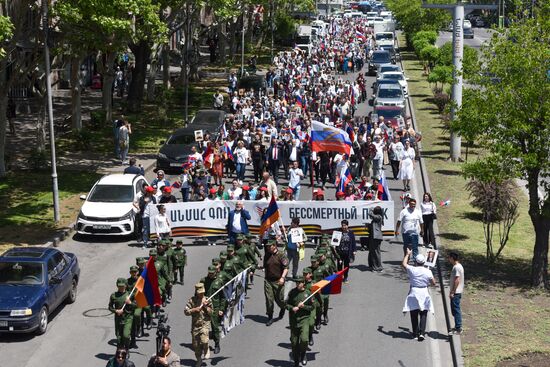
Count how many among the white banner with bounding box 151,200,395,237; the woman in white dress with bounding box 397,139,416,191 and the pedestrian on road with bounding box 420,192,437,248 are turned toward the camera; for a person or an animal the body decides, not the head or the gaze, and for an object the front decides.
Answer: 3

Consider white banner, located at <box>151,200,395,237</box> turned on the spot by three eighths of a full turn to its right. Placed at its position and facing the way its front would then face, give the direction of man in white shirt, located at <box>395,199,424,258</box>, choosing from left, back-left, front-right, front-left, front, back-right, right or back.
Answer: back

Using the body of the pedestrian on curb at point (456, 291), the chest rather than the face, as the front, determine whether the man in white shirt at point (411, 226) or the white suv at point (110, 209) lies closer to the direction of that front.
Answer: the white suv

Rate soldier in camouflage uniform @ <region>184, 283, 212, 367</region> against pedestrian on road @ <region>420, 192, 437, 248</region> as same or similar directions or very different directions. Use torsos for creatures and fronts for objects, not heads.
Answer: same or similar directions

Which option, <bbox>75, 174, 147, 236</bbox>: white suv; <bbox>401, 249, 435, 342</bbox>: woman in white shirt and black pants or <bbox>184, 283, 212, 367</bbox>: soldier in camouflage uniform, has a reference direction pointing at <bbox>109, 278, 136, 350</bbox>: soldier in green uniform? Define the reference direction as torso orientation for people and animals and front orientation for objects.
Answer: the white suv

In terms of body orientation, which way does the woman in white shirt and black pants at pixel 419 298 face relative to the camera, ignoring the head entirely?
away from the camera

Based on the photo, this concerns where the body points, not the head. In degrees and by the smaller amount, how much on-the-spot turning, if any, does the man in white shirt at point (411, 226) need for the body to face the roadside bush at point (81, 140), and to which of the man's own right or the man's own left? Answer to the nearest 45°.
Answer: approximately 135° to the man's own right

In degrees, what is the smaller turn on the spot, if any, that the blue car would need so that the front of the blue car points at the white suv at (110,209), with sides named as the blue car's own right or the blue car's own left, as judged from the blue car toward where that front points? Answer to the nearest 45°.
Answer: approximately 135° to the blue car's own right

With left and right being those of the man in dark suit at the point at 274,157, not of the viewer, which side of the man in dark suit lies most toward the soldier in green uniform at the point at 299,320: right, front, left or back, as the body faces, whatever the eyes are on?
front

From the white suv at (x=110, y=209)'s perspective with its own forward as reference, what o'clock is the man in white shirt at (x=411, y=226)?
The man in white shirt is roughly at 10 o'clock from the white suv.

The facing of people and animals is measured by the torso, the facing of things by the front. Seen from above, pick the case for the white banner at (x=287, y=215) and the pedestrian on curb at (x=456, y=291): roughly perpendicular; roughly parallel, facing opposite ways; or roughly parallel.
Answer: roughly perpendicular

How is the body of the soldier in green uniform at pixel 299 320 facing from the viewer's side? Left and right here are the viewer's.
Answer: facing the viewer

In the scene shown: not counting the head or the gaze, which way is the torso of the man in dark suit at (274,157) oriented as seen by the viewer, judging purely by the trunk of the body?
toward the camera

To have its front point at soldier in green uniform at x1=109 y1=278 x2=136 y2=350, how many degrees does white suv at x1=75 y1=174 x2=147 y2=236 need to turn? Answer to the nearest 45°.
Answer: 0° — it already faces them

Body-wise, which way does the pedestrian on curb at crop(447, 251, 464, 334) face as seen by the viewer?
to the viewer's left

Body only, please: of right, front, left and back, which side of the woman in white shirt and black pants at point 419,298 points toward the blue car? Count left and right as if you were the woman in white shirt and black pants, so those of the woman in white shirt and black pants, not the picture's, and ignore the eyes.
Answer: left

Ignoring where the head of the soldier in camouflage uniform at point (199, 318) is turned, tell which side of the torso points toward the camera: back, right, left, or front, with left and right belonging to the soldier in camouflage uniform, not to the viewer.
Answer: front

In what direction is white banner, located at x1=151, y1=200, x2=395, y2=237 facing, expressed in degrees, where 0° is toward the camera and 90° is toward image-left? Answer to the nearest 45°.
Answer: approximately 0°

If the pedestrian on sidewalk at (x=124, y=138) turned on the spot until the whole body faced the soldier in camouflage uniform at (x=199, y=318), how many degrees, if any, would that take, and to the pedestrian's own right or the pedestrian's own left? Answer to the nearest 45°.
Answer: approximately 45° to the pedestrian's own right

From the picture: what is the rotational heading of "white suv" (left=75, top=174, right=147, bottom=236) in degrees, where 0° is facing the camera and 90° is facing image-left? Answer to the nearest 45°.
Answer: approximately 0°

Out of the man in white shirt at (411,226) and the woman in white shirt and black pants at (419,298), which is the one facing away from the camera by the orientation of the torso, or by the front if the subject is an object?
the woman in white shirt and black pants

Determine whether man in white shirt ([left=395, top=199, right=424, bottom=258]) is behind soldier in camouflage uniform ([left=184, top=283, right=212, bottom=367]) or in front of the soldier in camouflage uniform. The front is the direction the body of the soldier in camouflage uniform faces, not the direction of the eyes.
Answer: behind

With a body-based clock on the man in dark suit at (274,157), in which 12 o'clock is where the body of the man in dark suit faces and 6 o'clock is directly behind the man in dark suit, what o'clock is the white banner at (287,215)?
The white banner is roughly at 12 o'clock from the man in dark suit.
